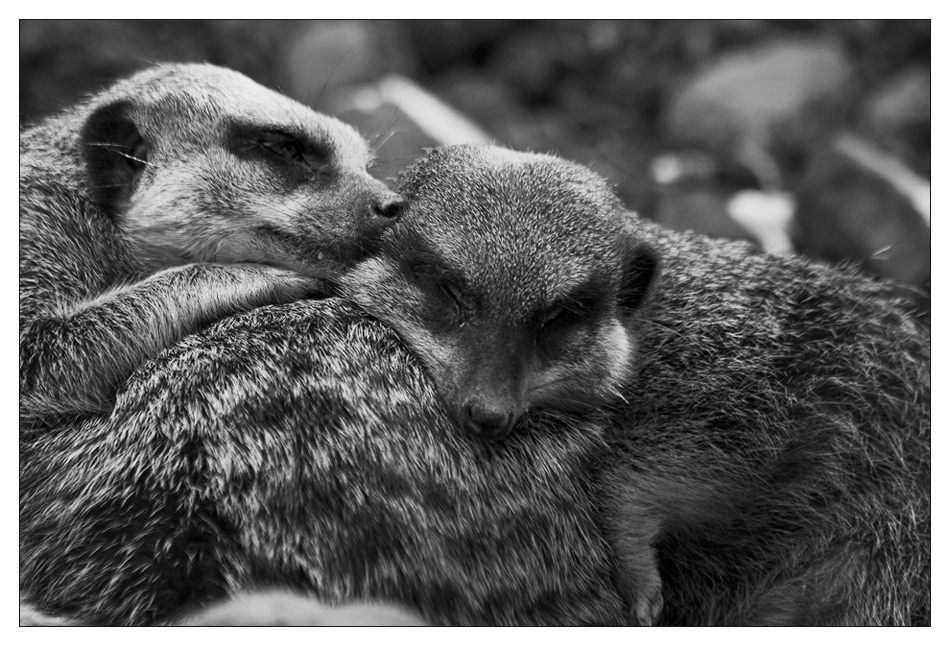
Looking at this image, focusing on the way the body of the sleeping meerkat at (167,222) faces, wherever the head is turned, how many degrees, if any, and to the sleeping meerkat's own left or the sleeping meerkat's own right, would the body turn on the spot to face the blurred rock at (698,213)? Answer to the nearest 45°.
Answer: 0° — it already faces it

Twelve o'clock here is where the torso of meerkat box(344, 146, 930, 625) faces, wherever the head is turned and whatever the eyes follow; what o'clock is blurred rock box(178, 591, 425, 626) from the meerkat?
The blurred rock is roughly at 12 o'clock from the meerkat.

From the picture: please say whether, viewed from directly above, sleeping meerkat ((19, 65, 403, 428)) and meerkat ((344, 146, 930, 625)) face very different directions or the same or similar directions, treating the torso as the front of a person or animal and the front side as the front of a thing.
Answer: very different directions

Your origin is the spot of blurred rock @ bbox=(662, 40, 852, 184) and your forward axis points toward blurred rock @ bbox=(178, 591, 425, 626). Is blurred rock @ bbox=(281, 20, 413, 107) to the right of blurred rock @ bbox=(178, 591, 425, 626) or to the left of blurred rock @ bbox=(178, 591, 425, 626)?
right

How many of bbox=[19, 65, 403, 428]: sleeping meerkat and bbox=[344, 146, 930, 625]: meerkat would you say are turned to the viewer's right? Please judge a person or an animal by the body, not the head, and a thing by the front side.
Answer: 1

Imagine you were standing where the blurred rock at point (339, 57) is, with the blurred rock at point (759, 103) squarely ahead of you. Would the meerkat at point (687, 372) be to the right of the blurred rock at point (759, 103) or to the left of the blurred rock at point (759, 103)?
right

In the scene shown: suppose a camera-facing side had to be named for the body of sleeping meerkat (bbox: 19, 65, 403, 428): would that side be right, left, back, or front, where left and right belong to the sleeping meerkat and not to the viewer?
right

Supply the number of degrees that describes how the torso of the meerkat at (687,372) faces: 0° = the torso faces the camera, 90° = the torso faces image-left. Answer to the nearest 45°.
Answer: approximately 45°

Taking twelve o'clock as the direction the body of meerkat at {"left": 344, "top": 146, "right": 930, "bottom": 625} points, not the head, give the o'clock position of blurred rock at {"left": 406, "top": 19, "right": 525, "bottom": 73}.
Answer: The blurred rock is roughly at 3 o'clock from the meerkat.

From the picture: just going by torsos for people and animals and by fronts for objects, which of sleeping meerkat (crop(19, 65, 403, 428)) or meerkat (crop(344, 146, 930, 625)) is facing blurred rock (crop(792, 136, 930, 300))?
the sleeping meerkat

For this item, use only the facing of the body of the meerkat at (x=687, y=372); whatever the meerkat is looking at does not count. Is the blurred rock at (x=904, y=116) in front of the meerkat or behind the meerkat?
behind

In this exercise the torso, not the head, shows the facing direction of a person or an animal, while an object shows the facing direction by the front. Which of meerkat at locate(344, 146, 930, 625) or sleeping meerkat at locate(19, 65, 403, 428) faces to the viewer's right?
the sleeping meerkat
